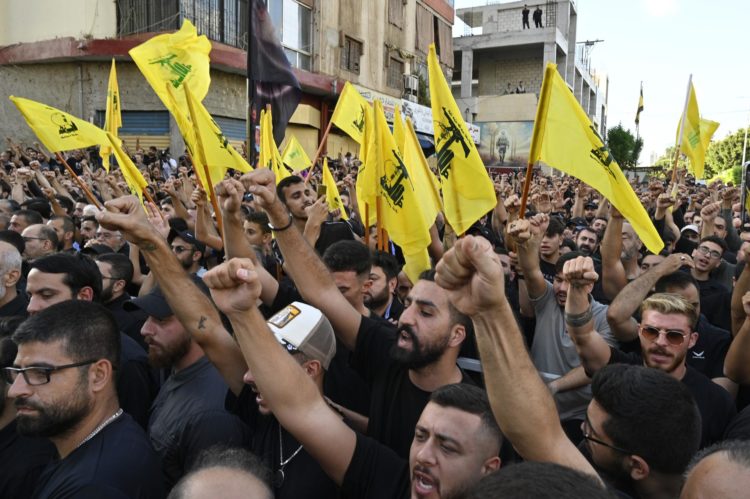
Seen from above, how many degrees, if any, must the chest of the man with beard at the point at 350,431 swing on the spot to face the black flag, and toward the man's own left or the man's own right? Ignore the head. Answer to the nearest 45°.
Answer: approximately 135° to the man's own right

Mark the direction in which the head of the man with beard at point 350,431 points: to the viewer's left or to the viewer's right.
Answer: to the viewer's left

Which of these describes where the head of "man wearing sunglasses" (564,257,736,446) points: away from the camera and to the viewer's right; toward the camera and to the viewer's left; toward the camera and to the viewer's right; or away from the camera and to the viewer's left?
toward the camera and to the viewer's left

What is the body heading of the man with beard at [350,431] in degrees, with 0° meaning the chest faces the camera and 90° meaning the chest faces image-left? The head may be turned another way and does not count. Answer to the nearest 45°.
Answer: approximately 45°

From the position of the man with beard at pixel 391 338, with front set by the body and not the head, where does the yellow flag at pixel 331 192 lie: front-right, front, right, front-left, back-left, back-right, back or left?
back-right

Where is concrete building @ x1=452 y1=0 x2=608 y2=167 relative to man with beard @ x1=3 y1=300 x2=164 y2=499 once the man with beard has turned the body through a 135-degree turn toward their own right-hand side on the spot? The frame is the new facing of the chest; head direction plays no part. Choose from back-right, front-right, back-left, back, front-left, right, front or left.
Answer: front-right

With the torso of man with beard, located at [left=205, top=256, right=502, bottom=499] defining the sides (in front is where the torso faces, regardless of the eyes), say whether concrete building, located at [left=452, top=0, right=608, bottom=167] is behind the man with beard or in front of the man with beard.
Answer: behind

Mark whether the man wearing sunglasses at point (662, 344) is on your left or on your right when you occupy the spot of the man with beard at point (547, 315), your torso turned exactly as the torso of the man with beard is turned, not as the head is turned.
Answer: on your left

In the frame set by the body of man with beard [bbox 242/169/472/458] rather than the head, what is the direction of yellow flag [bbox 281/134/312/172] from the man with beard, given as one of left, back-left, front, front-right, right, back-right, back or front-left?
back-right
